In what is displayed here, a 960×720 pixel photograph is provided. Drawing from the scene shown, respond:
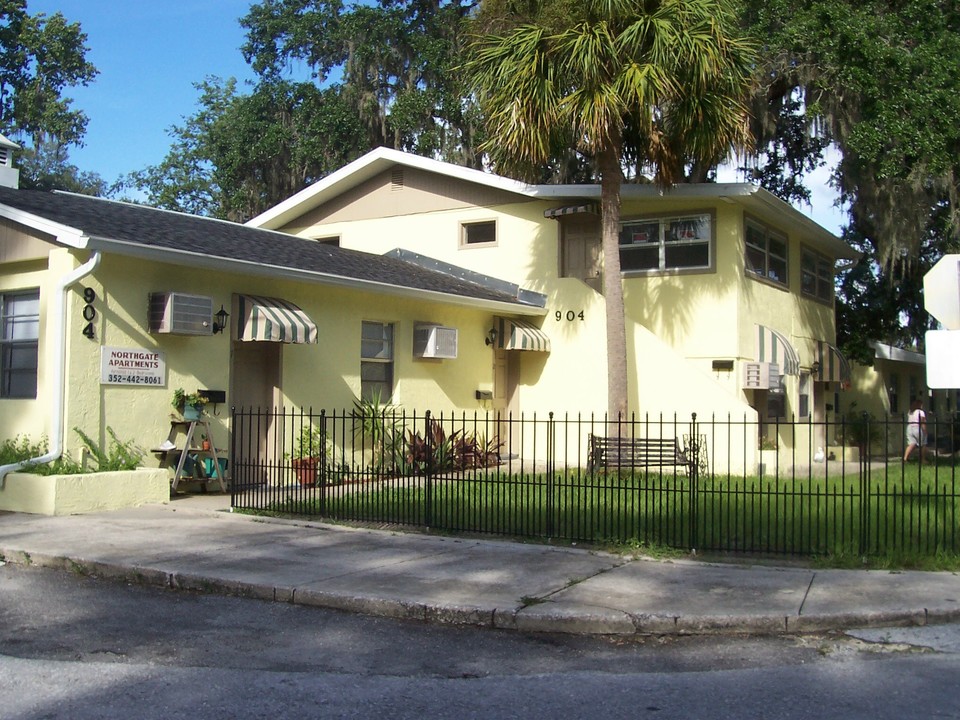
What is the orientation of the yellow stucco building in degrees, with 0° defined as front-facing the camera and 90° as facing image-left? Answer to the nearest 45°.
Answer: approximately 315°

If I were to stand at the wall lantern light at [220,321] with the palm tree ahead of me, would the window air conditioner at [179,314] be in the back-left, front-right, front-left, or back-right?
back-right
